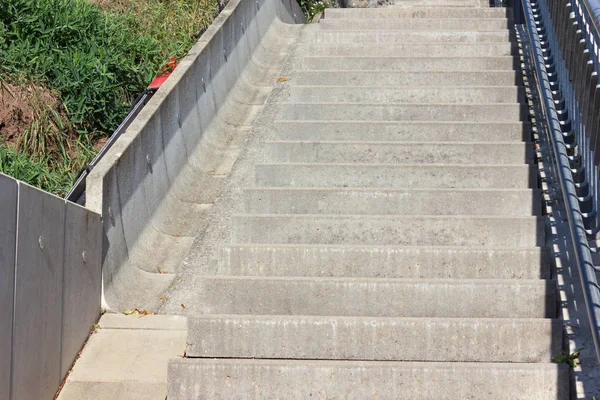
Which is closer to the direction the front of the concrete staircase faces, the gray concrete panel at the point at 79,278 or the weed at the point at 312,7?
the gray concrete panel

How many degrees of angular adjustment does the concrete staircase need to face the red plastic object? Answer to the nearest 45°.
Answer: approximately 135° to its right

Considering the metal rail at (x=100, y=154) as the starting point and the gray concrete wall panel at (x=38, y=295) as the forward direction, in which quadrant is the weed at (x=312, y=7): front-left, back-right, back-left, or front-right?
back-left

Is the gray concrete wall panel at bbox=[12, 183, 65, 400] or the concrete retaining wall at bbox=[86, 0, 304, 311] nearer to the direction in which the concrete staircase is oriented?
the gray concrete wall panel

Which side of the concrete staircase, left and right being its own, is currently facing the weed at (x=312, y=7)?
back

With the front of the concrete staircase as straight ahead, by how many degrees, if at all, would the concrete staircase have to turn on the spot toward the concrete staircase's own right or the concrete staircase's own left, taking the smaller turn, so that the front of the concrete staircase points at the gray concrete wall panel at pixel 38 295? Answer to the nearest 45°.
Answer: approximately 45° to the concrete staircase's own right

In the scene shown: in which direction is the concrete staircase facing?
toward the camera
